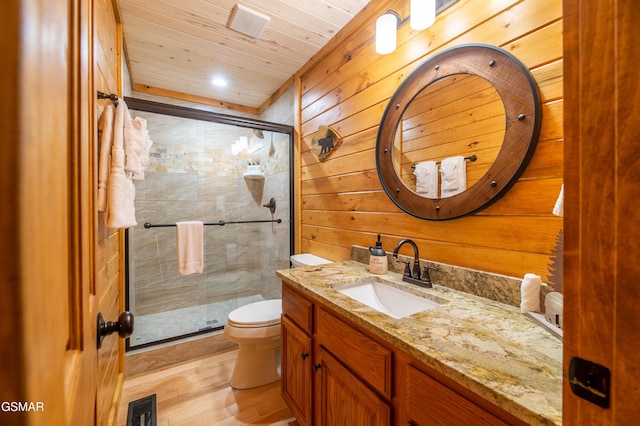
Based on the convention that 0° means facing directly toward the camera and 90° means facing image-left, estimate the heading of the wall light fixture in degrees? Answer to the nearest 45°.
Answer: approximately 45°

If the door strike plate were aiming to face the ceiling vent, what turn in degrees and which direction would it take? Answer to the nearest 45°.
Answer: approximately 45° to its right

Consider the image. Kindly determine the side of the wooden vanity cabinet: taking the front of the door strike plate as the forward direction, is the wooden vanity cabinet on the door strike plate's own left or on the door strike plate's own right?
on the door strike plate's own right

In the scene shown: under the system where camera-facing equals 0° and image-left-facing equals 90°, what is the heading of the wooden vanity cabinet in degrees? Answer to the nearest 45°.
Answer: approximately 45°

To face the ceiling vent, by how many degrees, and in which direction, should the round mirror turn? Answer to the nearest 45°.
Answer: approximately 45° to its right
